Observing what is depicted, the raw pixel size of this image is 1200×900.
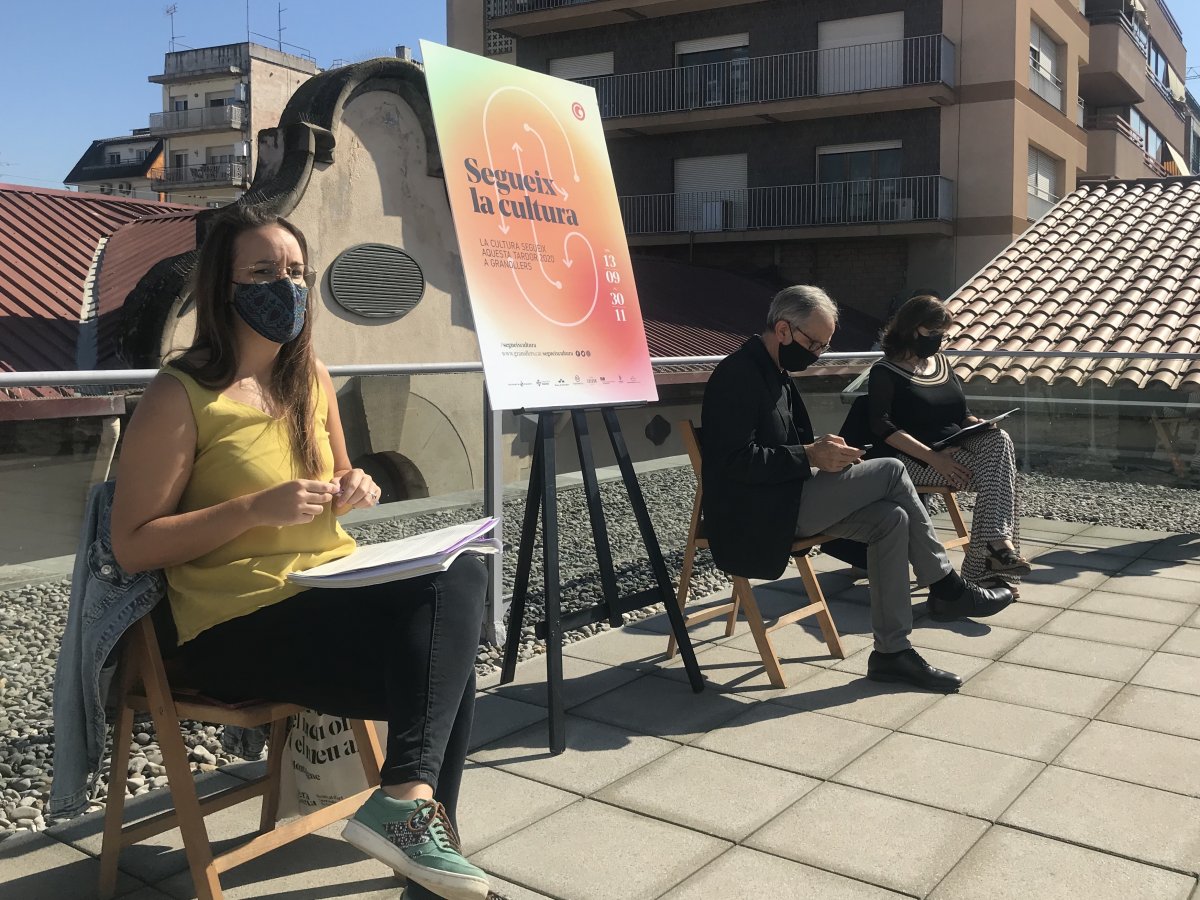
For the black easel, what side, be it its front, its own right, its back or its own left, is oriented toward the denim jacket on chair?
right

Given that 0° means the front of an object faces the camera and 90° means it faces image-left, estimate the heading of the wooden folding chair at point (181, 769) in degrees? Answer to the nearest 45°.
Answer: approximately 315°

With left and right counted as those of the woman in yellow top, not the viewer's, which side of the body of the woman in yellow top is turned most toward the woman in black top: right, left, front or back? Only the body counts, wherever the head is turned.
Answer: left

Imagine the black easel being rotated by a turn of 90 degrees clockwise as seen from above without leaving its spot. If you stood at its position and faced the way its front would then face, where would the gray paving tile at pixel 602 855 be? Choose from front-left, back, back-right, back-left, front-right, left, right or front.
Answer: front-left

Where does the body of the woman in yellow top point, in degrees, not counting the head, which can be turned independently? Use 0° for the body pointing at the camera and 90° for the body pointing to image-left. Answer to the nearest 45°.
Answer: approximately 315°

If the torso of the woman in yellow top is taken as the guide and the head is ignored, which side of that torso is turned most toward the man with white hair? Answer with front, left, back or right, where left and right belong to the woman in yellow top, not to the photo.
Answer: left
